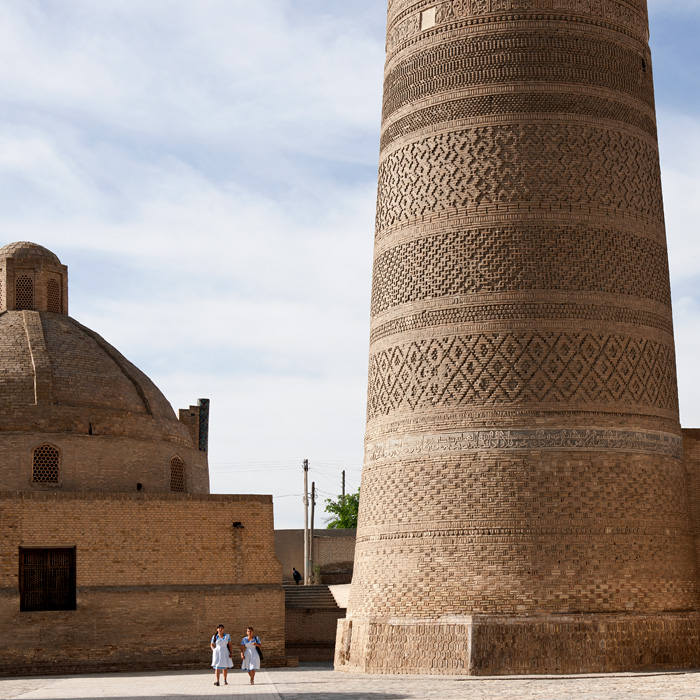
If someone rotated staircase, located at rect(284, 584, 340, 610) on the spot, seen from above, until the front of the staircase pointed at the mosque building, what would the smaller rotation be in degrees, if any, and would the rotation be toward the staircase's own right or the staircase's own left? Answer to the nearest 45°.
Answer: approximately 45° to the staircase's own right

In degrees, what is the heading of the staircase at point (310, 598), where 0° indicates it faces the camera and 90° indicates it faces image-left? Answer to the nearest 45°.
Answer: approximately 0°
